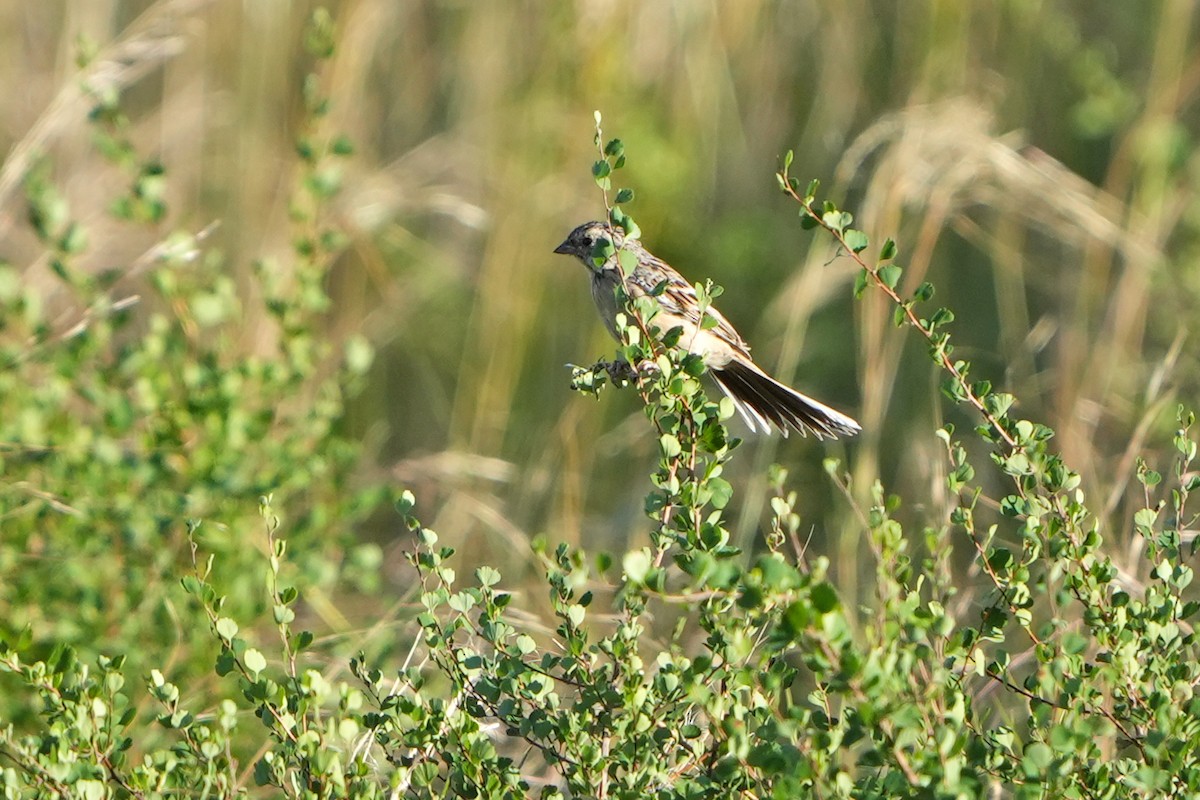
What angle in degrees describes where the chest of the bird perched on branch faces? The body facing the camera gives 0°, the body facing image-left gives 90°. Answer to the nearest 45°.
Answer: approximately 90°

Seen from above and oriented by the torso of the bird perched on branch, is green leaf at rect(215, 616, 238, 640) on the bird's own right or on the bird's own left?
on the bird's own left

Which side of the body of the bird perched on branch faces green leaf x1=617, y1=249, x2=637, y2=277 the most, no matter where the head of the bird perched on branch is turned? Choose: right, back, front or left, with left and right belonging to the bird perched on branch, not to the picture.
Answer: left

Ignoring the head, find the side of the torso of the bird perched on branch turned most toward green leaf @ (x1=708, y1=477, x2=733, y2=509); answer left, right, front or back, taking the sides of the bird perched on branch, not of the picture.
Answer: left

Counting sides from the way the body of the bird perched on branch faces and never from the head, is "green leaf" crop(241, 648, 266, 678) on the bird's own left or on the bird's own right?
on the bird's own left

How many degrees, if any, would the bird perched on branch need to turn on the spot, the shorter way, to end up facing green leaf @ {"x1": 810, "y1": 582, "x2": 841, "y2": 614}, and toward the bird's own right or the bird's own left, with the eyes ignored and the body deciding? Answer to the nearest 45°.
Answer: approximately 90° to the bird's own left
